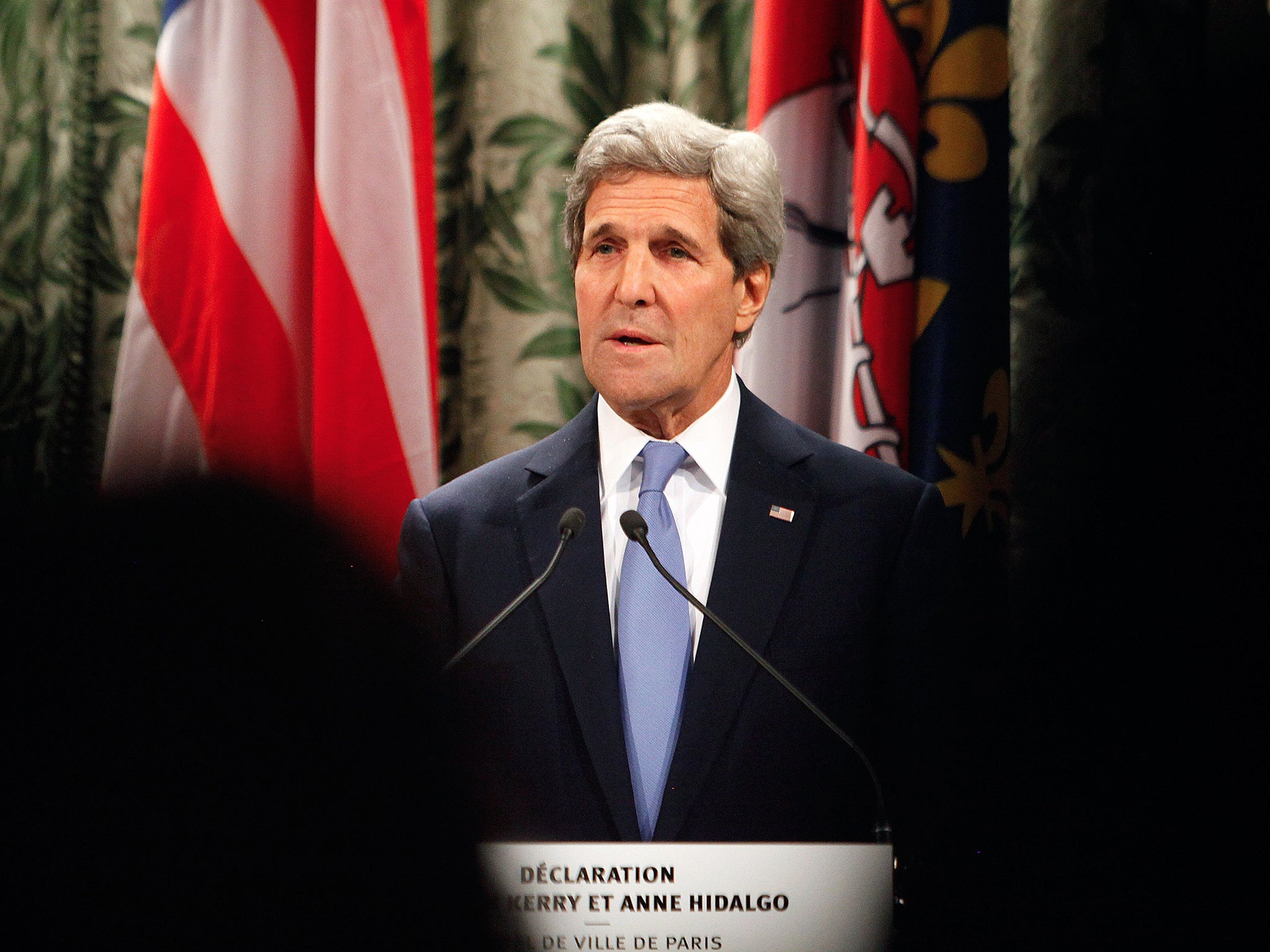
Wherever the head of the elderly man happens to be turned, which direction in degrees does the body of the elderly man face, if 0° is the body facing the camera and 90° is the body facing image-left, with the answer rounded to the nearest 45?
approximately 0°

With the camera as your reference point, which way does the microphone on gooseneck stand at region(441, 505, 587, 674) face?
facing away from the viewer and to the right of the viewer

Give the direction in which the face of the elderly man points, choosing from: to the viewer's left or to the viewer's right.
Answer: to the viewer's left

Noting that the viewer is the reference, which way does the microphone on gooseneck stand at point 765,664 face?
facing away from the viewer and to the left of the viewer

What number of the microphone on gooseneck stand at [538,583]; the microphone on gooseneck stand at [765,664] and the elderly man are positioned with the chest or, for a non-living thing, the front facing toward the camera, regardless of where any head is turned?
1

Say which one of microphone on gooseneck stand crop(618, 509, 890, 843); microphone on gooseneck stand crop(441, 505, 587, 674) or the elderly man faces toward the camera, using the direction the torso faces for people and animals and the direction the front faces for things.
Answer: the elderly man

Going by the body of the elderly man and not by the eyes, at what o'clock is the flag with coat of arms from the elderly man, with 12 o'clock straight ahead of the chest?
The flag with coat of arms is roughly at 7 o'clock from the elderly man.

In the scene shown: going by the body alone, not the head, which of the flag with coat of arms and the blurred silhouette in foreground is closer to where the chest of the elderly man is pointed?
the blurred silhouette in foreground

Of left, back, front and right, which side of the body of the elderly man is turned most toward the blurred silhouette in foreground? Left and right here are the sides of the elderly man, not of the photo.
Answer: front

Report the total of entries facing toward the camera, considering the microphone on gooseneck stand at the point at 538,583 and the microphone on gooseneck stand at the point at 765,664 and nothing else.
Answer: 0
